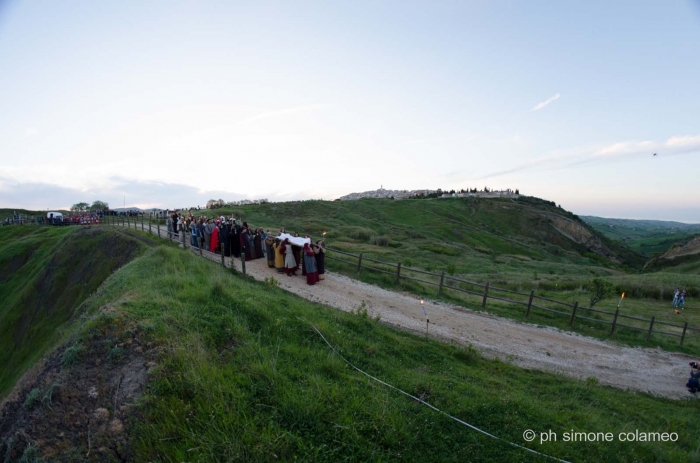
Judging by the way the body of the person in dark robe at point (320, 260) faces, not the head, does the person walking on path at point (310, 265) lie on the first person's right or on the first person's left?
on the first person's right

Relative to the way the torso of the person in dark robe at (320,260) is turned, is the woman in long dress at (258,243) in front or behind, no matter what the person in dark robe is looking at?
behind

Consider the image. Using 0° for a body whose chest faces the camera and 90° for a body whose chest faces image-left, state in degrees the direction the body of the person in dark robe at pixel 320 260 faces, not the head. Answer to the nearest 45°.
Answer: approximately 315°

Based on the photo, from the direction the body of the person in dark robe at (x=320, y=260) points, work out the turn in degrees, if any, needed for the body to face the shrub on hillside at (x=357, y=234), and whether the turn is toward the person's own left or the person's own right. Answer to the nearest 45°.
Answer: approximately 135° to the person's own left

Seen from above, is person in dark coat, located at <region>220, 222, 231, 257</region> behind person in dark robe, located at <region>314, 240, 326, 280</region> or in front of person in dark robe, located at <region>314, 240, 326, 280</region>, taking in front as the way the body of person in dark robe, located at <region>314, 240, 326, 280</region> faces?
behind
